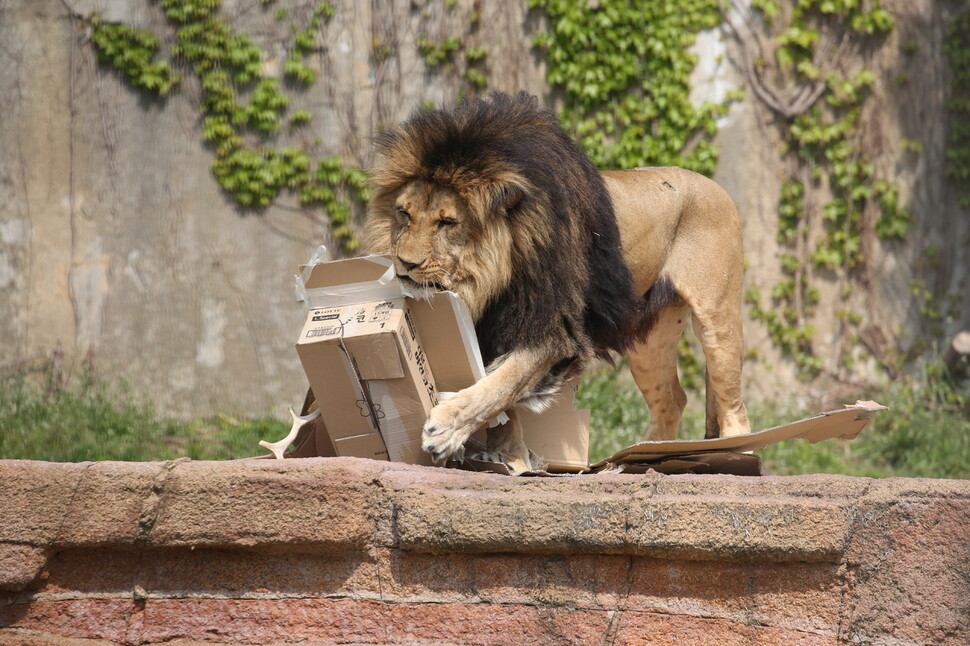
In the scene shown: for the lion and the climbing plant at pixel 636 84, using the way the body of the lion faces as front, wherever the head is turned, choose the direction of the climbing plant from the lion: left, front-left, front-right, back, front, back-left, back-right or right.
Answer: back-right

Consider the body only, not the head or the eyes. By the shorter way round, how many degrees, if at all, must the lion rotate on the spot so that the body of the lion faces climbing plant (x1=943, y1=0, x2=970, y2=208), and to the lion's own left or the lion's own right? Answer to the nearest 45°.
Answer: approximately 180°

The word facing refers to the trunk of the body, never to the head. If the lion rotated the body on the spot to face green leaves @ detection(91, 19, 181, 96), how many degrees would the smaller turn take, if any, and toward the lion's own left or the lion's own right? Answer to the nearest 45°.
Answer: approximately 90° to the lion's own right

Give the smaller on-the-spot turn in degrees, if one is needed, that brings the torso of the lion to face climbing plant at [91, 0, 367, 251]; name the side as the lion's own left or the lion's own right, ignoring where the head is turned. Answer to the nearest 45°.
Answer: approximately 90° to the lion's own right

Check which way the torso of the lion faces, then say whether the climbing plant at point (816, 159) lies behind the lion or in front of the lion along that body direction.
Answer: behind

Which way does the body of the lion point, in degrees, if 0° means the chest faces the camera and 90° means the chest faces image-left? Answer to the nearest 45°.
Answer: approximately 45°

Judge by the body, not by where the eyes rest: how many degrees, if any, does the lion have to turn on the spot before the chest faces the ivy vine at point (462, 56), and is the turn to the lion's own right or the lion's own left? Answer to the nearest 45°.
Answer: approximately 135° to the lion's own right
